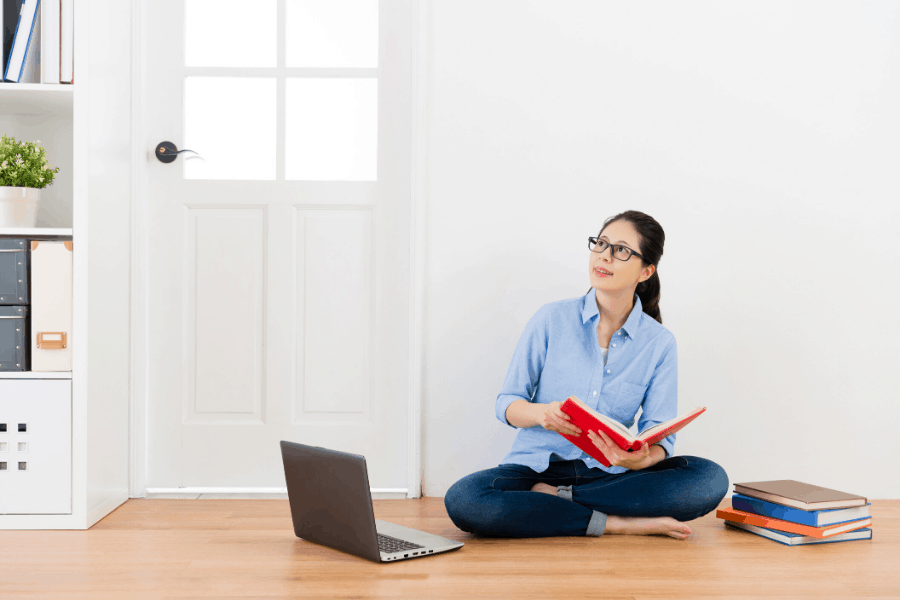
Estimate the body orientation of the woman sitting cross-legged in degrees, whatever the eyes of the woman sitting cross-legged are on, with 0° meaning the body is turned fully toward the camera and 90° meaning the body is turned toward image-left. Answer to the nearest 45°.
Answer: approximately 0°

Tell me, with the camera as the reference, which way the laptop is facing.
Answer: facing away from the viewer and to the right of the viewer

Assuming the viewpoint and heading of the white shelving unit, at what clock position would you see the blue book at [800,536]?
The blue book is roughly at 10 o'clock from the white shelving unit.

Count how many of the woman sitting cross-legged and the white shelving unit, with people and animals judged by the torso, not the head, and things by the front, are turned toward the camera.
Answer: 2

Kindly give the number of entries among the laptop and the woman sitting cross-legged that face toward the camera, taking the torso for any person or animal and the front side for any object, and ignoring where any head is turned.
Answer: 1

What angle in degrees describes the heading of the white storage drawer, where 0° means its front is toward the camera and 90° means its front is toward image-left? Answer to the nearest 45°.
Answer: approximately 0°

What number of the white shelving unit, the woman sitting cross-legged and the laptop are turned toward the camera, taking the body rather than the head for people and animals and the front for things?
2

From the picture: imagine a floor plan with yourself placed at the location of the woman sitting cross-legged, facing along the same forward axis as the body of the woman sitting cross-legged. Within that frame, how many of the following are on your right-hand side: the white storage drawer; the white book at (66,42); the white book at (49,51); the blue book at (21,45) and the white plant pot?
5

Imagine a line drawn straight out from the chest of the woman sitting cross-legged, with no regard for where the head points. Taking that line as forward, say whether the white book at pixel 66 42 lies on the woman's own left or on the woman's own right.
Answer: on the woman's own right

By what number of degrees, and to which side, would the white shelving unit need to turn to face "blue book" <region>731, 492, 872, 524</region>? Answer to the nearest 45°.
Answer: approximately 45° to its left

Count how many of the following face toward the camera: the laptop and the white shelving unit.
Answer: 1
